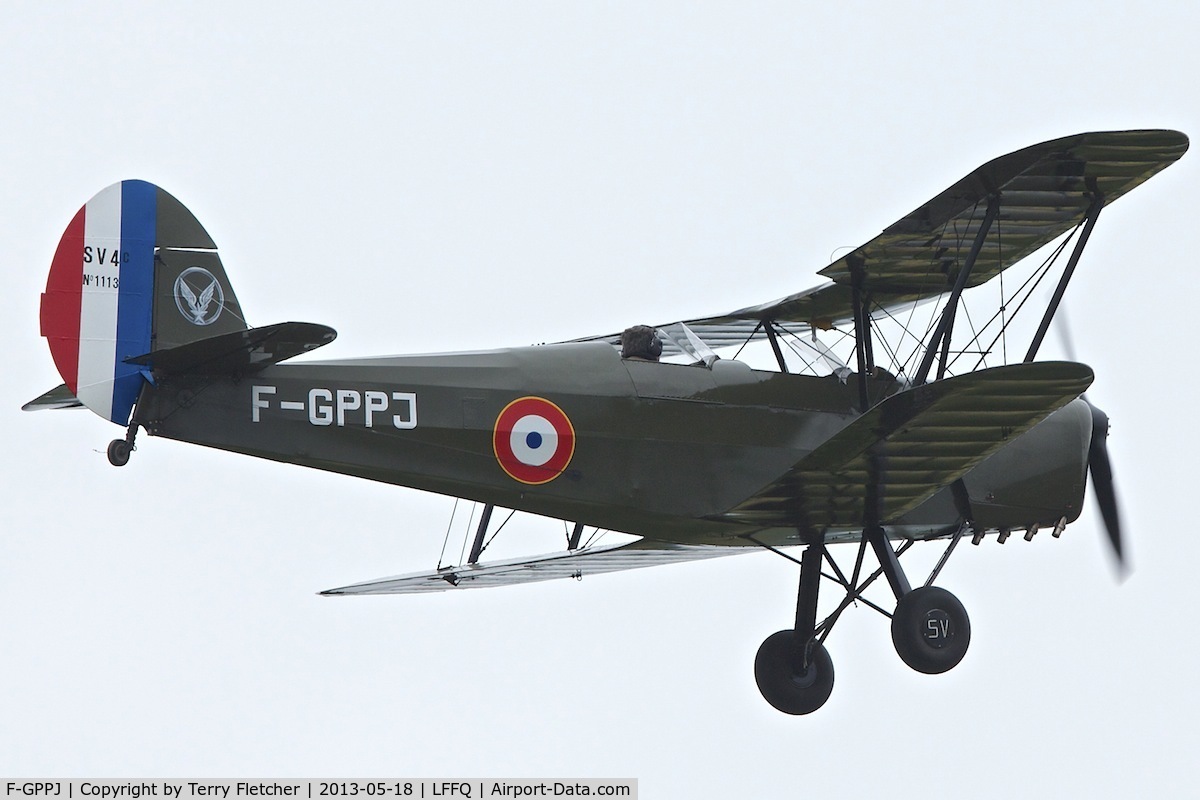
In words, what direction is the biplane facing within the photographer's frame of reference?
facing away from the viewer and to the right of the viewer
